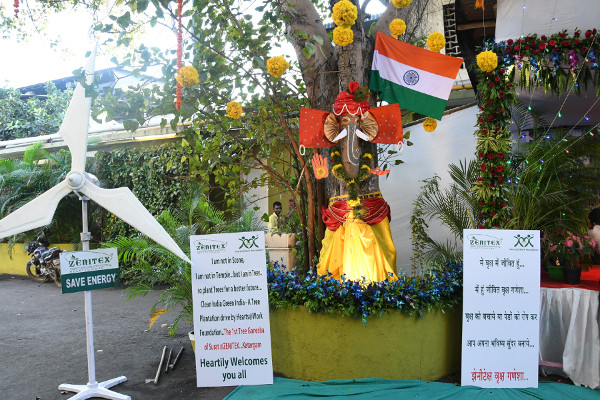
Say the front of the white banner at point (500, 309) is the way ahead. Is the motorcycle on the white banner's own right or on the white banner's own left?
on the white banner's own right

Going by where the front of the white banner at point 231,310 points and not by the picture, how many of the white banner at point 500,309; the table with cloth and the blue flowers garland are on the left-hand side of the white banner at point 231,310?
3

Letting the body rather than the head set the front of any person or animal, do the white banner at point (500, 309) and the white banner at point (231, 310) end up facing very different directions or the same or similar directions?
same or similar directions

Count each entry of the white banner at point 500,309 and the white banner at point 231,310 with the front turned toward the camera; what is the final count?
2

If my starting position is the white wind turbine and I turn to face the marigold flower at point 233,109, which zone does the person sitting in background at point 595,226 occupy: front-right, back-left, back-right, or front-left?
front-right

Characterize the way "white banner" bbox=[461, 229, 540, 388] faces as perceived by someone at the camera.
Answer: facing the viewer

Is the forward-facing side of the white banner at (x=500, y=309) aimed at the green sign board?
no

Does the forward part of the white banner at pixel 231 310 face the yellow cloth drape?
no

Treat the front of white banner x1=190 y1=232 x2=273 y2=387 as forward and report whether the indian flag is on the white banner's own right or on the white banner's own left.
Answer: on the white banner's own left

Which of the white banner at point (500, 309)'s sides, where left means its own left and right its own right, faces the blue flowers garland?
right

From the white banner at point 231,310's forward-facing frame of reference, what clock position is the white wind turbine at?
The white wind turbine is roughly at 3 o'clock from the white banner.

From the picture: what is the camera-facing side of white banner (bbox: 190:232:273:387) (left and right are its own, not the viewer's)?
front

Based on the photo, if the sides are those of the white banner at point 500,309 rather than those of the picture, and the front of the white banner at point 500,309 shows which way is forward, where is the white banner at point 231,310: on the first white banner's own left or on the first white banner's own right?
on the first white banner's own right
